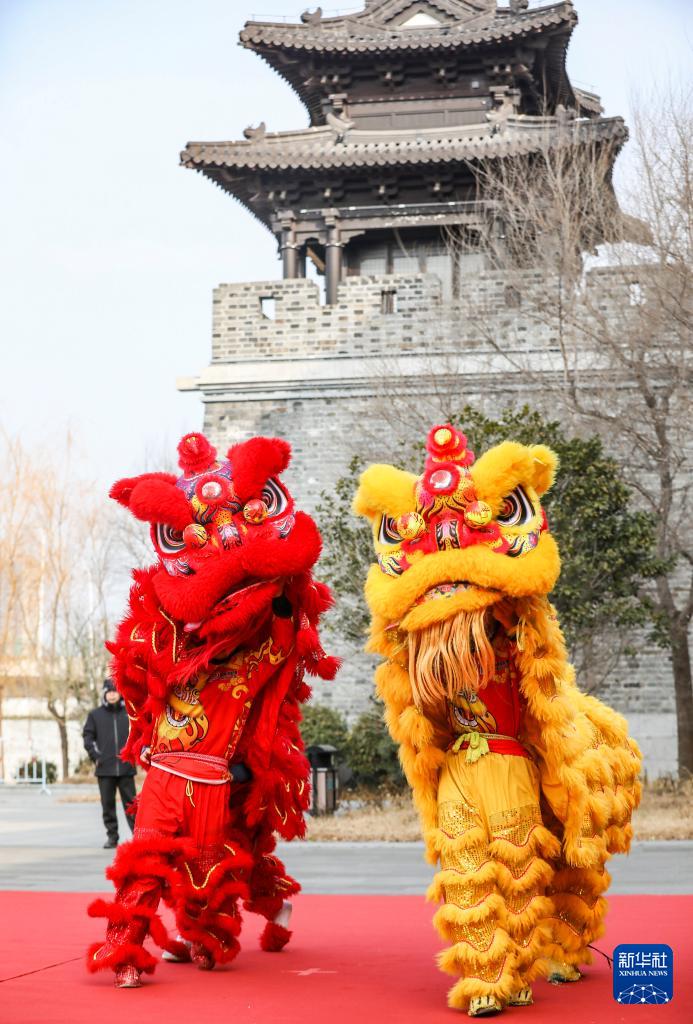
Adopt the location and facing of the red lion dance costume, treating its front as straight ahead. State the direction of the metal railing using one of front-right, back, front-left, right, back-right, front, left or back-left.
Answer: back

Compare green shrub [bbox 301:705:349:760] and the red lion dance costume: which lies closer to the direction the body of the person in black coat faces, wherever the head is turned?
the red lion dance costume

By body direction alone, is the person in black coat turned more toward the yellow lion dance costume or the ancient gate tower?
the yellow lion dance costume

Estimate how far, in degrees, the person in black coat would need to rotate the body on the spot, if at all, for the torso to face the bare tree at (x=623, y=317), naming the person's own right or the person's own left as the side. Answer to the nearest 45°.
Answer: approximately 135° to the person's own left

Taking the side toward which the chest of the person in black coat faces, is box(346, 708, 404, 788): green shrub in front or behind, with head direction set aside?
behind

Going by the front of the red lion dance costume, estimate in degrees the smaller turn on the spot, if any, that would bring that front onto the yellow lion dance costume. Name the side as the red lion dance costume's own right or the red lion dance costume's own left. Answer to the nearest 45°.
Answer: approximately 45° to the red lion dance costume's own left

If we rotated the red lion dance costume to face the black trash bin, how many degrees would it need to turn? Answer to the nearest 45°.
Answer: approximately 180°
